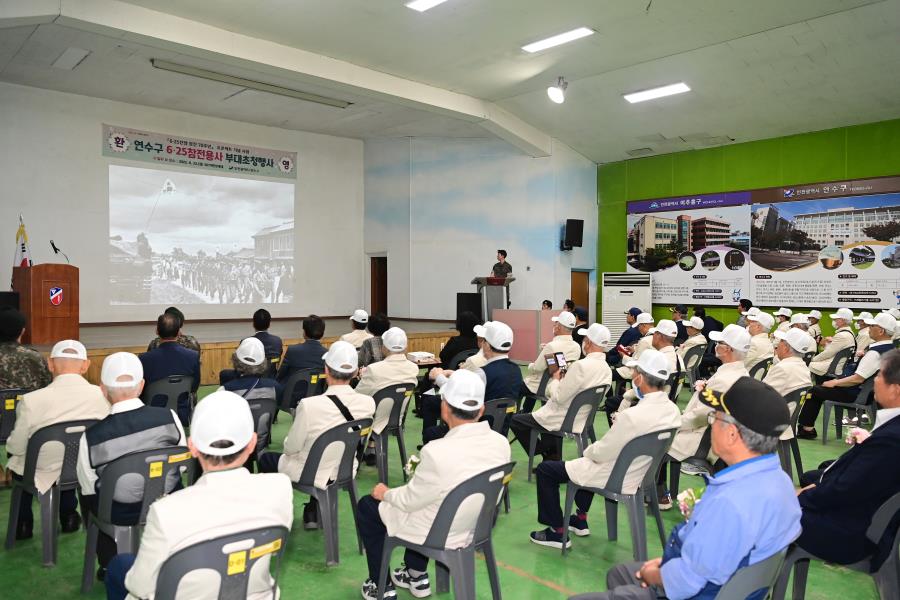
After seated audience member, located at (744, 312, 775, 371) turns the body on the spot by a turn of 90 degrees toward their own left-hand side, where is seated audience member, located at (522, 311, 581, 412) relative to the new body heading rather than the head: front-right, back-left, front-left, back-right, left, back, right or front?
front

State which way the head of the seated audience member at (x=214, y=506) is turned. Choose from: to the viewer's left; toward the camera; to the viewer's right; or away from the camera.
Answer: away from the camera

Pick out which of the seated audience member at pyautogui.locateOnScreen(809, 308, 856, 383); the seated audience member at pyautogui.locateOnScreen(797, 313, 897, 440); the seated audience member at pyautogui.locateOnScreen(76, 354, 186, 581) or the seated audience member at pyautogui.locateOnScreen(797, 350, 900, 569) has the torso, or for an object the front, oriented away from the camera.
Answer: the seated audience member at pyautogui.locateOnScreen(76, 354, 186, 581)

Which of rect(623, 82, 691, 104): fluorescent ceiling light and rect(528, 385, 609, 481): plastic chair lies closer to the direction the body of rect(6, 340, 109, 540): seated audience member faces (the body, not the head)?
the fluorescent ceiling light

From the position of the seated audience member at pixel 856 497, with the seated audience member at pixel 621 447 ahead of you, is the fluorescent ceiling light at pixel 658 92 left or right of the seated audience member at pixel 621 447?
right

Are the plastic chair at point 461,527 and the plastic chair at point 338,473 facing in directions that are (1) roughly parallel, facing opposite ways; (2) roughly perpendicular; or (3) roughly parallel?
roughly parallel

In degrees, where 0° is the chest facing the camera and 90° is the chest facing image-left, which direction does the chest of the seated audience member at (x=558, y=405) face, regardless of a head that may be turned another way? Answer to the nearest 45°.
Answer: approximately 135°

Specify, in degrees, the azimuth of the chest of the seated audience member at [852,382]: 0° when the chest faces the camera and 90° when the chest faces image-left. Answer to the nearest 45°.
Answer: approximately 90°

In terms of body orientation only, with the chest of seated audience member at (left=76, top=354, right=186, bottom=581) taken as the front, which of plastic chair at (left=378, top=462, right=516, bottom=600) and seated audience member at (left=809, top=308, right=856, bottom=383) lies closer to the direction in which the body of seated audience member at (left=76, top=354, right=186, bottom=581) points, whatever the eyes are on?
the seated audience member

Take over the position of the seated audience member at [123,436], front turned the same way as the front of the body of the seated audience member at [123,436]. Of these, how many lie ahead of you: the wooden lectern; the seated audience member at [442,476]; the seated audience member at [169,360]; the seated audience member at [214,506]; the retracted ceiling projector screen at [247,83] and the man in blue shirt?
3

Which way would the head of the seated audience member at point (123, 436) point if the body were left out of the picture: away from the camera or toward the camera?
away from the camera

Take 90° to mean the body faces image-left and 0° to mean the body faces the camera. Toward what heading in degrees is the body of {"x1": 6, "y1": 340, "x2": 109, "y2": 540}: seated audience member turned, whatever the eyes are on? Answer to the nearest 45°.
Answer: approximately 180°

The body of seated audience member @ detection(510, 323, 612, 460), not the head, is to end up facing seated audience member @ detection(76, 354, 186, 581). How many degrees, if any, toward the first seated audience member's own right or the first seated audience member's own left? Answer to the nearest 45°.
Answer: approximately 90° to the first seated audience member's own left

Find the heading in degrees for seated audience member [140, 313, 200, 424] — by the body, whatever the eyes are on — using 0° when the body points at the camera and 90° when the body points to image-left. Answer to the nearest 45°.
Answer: approximately 180°

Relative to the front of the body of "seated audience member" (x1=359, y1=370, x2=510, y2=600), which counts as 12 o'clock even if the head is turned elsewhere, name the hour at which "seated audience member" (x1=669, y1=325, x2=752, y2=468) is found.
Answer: "seated audience member" (x1=669, y1=325, x2=752, y2=468) is roughly at 3 o'clock from "seated audience member" (x1=359, y1=370, x2=510, y2=600).

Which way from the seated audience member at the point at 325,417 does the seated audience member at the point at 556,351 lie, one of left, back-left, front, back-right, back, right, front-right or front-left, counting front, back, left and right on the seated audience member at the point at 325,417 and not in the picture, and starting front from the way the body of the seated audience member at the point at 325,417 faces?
right

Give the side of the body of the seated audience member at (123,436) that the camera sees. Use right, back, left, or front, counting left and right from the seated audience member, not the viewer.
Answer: back

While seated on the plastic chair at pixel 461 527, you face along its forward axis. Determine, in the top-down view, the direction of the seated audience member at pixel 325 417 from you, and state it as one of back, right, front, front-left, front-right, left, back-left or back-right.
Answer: front
